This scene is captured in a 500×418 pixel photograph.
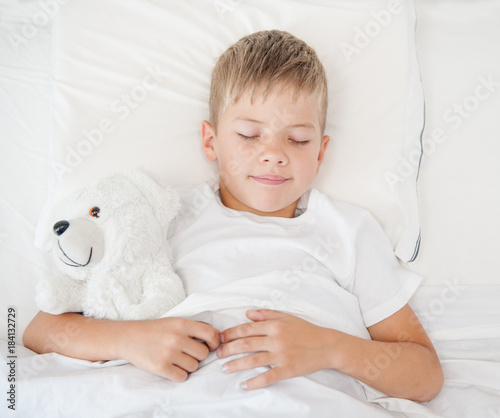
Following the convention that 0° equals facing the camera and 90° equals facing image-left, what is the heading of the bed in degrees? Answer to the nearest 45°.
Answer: approximately 0°
